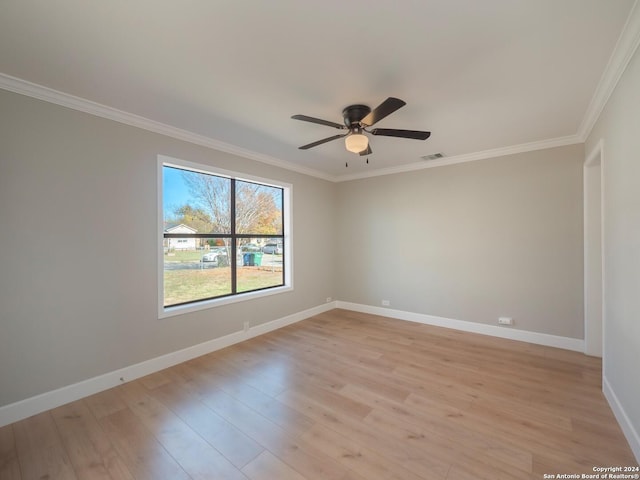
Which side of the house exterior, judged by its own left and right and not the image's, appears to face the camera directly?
front

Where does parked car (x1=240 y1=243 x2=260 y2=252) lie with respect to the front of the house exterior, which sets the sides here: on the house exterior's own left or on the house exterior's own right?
on the house exterior's own left

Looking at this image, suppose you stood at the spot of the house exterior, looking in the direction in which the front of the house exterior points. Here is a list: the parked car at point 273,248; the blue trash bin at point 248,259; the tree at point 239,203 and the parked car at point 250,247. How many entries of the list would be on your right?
0

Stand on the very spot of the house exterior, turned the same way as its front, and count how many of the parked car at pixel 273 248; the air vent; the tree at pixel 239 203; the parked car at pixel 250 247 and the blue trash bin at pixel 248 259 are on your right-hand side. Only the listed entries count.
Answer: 0

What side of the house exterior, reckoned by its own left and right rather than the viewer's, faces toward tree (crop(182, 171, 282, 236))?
left

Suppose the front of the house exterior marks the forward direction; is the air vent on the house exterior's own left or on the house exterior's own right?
on the house exterior's own left

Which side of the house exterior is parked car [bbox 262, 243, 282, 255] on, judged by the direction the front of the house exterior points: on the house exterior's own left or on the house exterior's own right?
on the house exterior's own left

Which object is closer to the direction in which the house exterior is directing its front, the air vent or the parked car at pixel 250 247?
the air vent

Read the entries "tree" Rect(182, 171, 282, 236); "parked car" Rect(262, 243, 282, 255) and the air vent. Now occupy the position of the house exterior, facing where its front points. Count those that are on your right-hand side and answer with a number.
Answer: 0

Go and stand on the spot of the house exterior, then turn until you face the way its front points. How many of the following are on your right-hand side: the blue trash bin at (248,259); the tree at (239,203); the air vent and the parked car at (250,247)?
0
